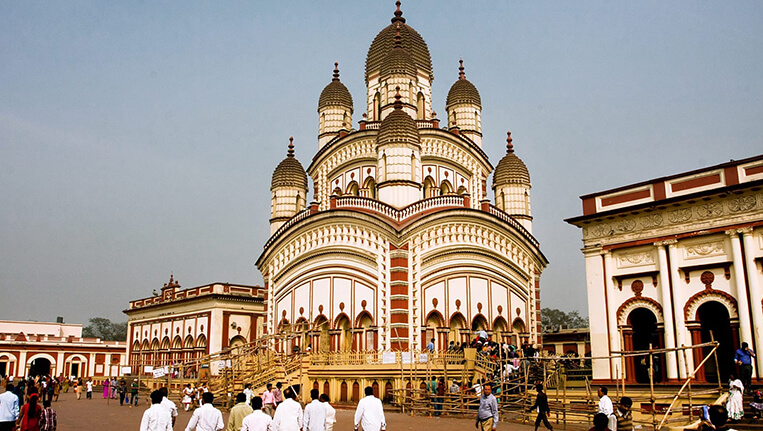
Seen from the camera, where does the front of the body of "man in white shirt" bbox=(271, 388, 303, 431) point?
away from the camera

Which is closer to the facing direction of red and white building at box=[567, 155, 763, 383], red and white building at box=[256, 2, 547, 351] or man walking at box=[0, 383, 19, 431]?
the man walking

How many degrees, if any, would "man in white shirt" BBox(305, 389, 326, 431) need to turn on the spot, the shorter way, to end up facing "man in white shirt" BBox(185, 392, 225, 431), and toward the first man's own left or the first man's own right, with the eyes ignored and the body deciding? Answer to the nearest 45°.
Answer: approximately 90° to the first man's own left

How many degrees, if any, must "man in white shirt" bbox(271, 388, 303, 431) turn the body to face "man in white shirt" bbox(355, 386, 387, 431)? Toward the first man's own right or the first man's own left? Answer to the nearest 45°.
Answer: approximately 90° to the first man's own right

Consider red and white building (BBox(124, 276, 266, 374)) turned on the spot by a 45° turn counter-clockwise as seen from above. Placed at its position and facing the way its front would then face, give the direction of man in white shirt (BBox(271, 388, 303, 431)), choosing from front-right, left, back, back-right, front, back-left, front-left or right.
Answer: front

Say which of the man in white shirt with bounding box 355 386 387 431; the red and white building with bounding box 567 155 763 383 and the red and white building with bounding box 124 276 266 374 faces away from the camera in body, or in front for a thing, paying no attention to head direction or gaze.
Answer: the man in white shirt

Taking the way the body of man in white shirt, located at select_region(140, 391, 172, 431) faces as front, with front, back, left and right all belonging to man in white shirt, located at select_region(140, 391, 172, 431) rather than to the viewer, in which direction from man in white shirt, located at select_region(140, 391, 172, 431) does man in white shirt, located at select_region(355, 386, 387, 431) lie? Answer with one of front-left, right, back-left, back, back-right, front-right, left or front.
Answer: right

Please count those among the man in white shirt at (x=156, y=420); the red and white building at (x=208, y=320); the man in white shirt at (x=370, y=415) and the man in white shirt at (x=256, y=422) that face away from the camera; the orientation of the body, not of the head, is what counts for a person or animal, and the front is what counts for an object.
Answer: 3

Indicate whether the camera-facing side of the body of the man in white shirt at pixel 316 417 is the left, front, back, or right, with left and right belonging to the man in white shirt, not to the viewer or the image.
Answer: back

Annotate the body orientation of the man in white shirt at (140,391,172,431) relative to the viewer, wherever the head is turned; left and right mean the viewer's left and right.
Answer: facing away from the viewer

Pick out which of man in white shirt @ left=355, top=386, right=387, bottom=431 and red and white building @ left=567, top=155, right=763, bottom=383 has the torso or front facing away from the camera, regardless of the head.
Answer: the man in white shirt

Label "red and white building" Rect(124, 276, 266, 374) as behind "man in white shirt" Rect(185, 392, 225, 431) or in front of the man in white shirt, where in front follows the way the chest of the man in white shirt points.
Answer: in front

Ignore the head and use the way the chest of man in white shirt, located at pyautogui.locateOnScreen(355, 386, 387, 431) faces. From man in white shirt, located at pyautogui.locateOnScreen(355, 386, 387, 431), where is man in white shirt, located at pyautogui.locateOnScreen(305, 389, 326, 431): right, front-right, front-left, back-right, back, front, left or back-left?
left

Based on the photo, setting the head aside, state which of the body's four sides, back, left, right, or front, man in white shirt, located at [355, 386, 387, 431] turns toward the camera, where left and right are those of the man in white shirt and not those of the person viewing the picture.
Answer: back

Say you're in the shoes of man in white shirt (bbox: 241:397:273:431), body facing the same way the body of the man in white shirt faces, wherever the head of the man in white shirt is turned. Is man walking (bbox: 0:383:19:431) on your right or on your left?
on your left

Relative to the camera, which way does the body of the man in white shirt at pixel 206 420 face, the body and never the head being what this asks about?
away from the camera

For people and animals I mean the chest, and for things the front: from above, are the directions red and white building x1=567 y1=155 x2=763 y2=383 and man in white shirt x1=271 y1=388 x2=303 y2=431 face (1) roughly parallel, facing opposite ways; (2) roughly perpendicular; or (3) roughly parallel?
roughly perpendicular

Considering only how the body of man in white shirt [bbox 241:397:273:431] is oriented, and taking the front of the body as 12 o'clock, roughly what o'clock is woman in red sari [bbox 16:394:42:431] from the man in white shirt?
The woman in red sari is roughly at 10 o'clock from the man in white shirt.
